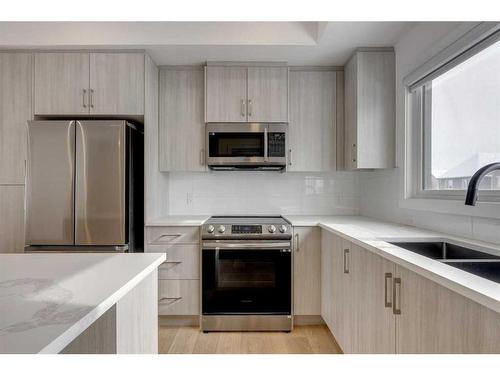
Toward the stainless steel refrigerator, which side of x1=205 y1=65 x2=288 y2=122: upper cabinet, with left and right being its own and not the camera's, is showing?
right

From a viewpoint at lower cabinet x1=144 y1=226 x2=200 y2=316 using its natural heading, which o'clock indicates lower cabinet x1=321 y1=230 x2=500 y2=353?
lower cabinet x1=321 y1=230 x2=500 y2=353 is roughly at 11 o'clock from lower cabinet x1=144 y1=226 x2=200 y2=316.

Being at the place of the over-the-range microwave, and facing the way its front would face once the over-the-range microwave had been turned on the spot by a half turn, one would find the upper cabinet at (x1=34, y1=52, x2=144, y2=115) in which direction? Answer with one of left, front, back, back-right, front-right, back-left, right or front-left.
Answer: left

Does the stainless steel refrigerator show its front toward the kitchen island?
yes

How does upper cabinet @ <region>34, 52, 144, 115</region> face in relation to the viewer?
toward the camera

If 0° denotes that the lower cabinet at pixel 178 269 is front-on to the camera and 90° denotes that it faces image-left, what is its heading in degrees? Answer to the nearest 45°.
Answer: approximately 0°

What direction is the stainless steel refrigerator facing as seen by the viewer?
toward the camera

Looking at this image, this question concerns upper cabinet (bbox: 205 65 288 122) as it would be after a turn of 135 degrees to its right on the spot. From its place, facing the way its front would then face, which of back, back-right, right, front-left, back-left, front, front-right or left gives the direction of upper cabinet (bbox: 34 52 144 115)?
front-left

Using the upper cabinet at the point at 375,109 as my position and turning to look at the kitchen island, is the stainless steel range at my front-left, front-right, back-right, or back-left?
front-right

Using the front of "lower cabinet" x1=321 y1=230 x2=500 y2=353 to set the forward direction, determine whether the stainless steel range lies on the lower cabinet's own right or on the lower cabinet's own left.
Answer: on the lower cabinet's own right

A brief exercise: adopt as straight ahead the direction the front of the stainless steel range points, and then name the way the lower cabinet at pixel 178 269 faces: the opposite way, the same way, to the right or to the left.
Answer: the same way

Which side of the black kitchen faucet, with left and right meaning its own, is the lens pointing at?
left
